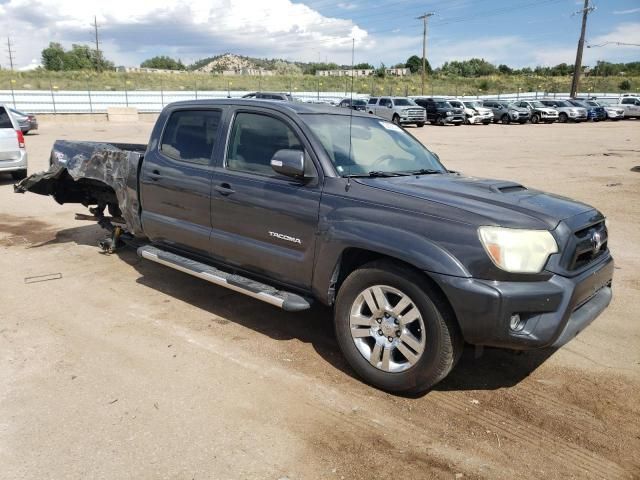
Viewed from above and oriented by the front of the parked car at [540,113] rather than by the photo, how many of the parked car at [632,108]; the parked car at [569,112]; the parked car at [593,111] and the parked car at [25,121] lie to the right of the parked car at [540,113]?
1

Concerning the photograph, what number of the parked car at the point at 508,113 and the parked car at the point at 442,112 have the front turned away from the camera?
0

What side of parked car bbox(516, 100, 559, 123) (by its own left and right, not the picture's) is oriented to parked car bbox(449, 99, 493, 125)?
right

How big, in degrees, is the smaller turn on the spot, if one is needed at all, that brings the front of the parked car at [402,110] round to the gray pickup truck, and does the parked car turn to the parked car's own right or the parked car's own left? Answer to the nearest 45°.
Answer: approximately 45° to the parked car's own right

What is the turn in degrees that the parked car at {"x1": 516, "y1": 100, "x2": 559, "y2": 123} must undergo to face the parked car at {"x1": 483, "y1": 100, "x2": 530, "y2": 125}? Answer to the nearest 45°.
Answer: approximately 90° to its right

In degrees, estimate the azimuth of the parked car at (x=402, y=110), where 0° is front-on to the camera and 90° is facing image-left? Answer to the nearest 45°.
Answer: approximately 315°

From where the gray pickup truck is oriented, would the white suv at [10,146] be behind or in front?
behind

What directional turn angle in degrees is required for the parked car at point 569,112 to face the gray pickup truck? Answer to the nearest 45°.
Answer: approximately 45° to its right

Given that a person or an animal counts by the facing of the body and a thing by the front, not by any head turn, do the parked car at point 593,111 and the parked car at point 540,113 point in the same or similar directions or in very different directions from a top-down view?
same or similar directions

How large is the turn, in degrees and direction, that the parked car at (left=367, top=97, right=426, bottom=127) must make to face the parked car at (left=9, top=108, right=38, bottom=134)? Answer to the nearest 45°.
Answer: approximately 90° to its right

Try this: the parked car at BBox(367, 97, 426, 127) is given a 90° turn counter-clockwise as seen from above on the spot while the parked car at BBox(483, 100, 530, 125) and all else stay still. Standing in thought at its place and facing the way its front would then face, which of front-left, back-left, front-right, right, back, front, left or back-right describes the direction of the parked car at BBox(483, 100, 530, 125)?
front

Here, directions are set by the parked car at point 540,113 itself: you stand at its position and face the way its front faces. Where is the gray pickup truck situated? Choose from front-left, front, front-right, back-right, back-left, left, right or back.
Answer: front-right

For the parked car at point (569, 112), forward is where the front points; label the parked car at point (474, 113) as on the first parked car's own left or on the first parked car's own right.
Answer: on the first parked car's own right

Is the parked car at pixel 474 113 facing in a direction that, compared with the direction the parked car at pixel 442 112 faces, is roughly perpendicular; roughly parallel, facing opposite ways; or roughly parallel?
roughly parallel

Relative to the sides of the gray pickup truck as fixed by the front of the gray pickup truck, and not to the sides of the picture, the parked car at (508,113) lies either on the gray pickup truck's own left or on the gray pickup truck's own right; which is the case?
on the gray pickup truck's own left

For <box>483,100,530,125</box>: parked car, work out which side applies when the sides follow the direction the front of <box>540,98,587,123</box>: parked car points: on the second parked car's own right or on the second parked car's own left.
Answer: on the second parked car's own right

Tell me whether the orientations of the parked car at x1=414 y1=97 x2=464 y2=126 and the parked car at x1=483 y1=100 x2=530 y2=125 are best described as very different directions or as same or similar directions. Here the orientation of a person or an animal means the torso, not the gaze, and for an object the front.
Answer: same or similar directions

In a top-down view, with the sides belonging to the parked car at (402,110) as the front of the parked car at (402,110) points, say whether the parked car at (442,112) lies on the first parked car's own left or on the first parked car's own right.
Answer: on the first parked car's own left

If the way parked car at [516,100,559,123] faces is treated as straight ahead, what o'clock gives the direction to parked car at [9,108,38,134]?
parked car at [9,108,38,134] is roughly at 3 o'clock from parked car at [516,100,559,123].

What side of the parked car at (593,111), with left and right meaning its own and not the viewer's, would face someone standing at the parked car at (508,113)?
right

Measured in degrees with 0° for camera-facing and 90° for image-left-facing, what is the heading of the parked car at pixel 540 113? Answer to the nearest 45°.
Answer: approximately 315°

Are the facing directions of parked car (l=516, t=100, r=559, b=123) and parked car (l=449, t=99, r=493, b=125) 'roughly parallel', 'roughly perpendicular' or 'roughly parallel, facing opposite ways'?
roughly parallel
